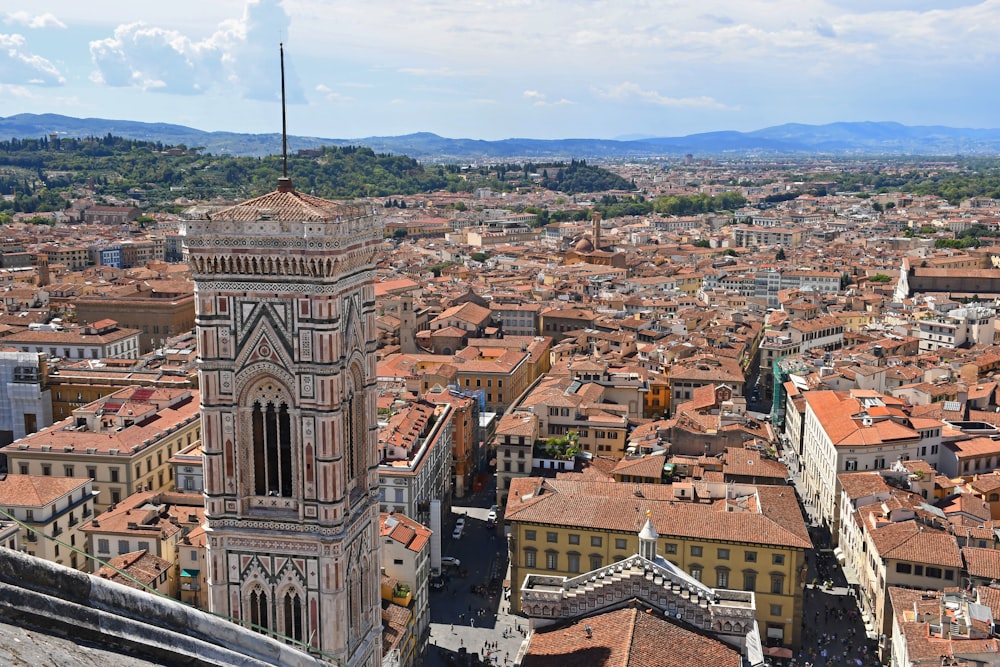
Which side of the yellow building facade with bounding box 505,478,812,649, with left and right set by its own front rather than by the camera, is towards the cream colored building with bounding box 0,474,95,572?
right

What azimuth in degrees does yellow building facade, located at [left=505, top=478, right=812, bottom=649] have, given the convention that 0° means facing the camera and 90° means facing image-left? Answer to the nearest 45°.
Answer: approximately 0°

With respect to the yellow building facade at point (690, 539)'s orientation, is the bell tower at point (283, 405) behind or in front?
in front

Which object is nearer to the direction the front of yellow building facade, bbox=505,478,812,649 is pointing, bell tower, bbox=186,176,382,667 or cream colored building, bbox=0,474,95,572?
the bell tower
